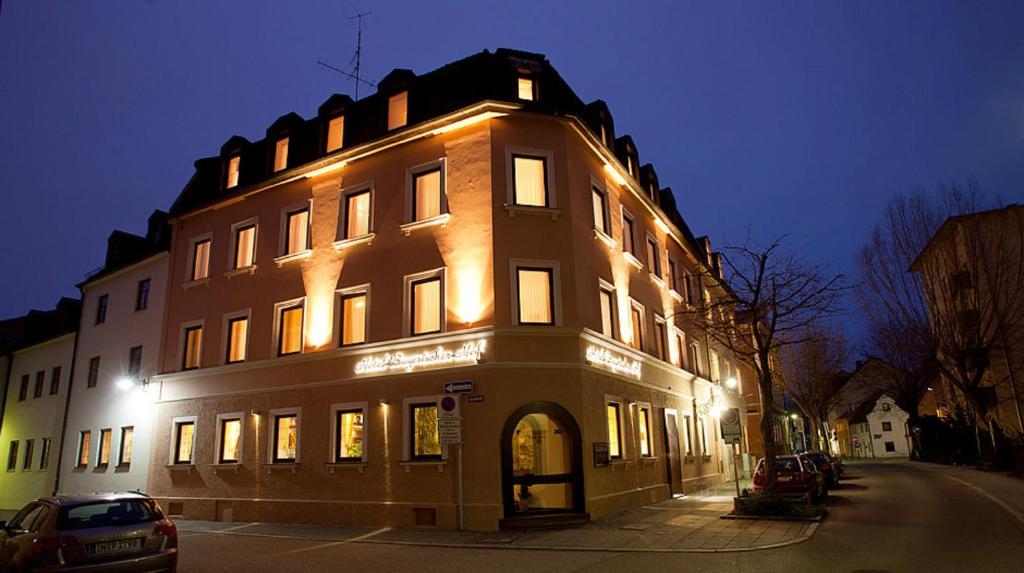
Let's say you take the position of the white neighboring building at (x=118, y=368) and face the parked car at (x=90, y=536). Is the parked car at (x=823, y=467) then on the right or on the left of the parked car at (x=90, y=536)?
left

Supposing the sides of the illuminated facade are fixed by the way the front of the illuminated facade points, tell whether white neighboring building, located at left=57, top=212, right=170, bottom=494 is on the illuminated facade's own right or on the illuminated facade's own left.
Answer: on the illuminated facade's own right

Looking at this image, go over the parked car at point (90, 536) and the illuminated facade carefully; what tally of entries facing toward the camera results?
1

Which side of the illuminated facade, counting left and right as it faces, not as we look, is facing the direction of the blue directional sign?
front

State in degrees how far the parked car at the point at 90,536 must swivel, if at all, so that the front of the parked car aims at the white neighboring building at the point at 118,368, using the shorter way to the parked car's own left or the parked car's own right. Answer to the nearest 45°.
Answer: approximately 45° to the parked car's own right

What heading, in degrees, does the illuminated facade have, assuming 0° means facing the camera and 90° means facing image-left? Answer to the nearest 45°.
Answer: approximately 0°

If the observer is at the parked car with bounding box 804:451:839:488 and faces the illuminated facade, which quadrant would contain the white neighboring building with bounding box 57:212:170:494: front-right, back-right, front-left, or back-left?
front-right

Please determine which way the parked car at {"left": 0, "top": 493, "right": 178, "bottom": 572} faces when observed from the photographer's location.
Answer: facing away from the viewer and to the left of the viewer

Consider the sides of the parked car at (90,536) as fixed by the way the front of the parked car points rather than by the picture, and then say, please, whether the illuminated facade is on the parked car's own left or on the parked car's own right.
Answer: on the parked car's own right

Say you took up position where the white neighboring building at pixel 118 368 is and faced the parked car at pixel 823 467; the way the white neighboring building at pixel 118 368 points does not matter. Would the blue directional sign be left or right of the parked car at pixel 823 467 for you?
right

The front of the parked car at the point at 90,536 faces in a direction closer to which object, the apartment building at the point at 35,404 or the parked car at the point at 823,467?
the apartment building

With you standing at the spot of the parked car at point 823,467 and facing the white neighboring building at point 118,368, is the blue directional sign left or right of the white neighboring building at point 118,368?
left

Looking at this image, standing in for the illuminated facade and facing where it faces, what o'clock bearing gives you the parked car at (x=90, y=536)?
The parked car is roughly at 1 o'clock from the illuminated facade.

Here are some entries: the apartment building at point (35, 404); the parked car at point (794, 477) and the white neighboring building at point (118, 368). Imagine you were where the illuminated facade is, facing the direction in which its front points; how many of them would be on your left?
1

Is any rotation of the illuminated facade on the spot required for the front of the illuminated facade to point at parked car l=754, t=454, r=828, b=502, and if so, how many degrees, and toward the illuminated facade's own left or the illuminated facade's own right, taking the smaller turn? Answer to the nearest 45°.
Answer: approximately 90° to the illuminated facade's own left
